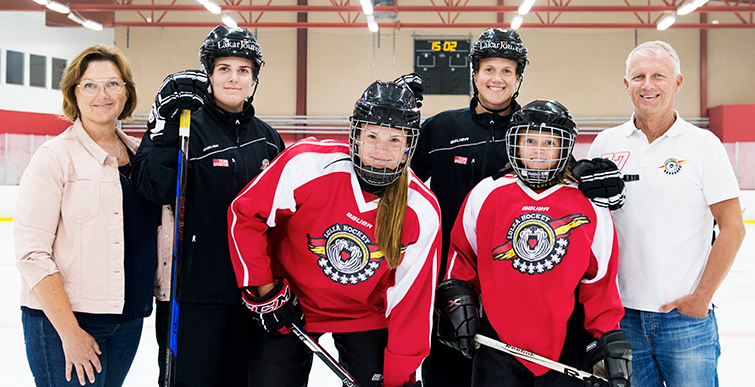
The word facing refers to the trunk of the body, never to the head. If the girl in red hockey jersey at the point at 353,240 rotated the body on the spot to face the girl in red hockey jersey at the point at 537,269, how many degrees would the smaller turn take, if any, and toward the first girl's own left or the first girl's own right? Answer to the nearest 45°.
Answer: approximately 90° to the first girl's own left

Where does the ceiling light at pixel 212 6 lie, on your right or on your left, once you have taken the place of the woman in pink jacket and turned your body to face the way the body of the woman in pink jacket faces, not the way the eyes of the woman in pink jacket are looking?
on your left

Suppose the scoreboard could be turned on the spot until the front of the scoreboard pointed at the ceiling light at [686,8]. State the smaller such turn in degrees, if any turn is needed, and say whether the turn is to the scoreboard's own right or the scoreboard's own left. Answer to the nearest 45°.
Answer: approximately 90° to the scoreboard's own left

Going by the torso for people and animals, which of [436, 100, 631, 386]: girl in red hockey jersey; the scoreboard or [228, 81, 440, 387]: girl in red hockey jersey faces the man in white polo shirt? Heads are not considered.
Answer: the scoreboard

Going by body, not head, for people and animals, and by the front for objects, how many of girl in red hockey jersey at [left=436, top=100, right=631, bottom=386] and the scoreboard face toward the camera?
2

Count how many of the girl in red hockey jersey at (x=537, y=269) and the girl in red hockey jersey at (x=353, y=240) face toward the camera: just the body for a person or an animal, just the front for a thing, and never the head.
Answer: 2

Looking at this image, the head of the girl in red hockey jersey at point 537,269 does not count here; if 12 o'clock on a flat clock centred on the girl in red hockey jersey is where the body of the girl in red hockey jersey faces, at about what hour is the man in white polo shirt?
The man in white polo shirt is roughly at 8 o'clock from the girl in red hockey jersey.

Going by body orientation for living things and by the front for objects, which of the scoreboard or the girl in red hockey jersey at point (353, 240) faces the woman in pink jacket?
the scoreboard

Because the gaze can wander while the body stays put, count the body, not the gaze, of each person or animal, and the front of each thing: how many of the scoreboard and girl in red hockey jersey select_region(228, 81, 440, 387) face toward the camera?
2
